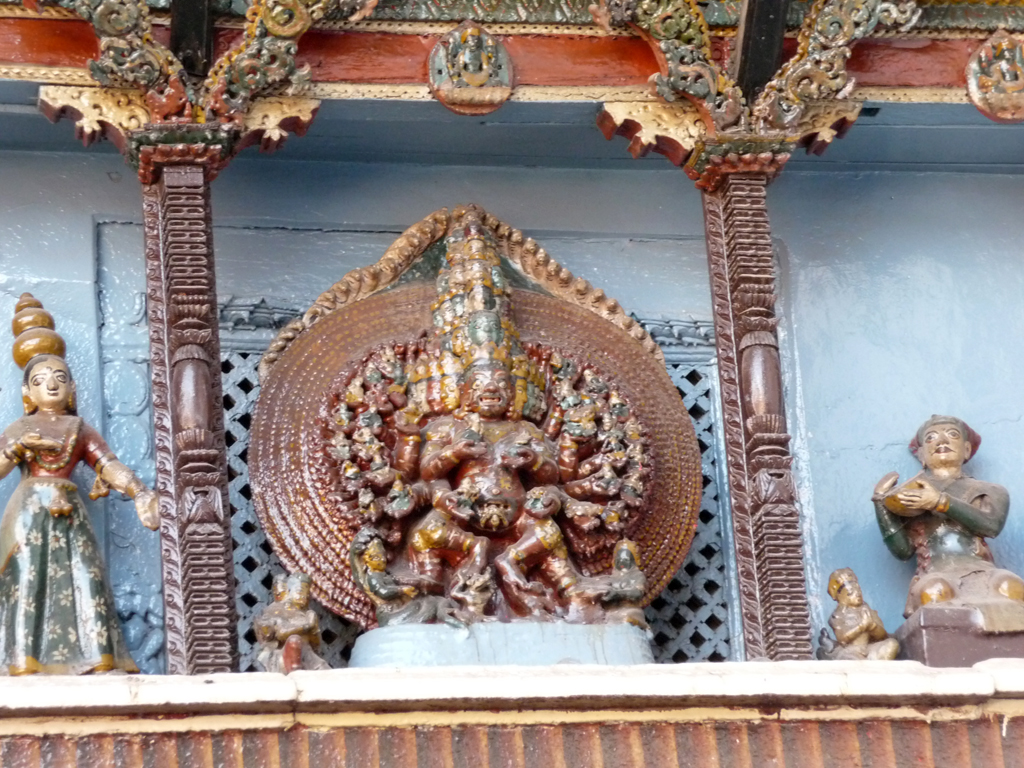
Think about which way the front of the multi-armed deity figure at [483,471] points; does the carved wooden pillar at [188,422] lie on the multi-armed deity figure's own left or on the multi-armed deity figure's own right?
on the multi-armed deity figure's own right

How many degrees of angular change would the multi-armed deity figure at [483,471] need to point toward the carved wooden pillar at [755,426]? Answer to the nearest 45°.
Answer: approximately 90° to its left

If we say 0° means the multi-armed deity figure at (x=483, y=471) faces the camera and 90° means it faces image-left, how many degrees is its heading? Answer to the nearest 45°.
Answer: approximately 0°

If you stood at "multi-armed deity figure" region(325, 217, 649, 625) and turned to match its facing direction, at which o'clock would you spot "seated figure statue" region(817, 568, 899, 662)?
The seated figure statue is roughly at 9 o'clock from the multi-armed deity figure.

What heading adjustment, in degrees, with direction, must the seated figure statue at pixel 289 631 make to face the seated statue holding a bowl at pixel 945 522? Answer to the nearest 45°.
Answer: approximately 90° to its left

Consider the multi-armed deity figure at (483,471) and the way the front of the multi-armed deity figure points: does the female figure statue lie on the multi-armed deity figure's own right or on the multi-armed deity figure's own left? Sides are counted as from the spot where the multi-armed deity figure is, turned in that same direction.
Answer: on the multi-armed deity figure's own right

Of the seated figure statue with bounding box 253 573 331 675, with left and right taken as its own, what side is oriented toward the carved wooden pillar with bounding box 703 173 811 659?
left

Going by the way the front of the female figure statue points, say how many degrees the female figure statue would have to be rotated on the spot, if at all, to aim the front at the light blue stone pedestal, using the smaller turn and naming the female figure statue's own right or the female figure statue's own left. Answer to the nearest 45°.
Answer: approximately 90° to the female figure statue's own left

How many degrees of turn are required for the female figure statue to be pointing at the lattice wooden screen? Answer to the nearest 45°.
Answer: approximately 90° to its left

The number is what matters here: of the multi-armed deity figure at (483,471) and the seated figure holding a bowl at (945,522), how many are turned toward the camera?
2
